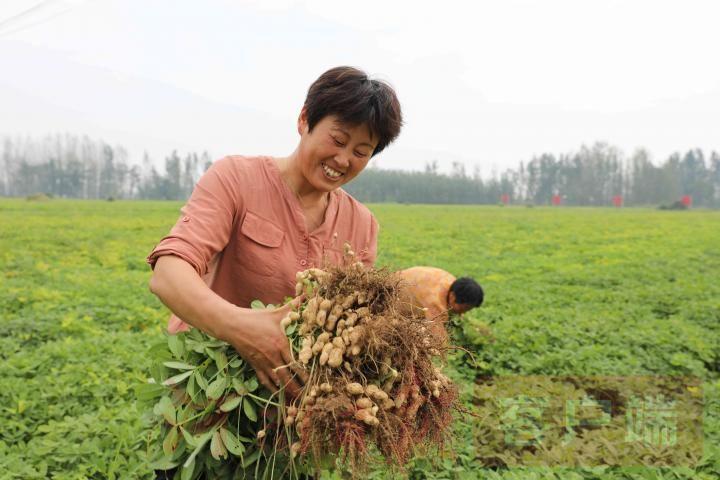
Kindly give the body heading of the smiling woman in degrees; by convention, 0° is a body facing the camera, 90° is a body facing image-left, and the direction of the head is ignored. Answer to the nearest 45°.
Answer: approximately 315°

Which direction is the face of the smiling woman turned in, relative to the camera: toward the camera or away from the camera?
toward the camera

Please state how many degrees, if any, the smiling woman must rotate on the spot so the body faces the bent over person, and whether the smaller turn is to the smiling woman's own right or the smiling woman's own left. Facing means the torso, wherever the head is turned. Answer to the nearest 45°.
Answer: approximately 90° to the smiling woman's own left
